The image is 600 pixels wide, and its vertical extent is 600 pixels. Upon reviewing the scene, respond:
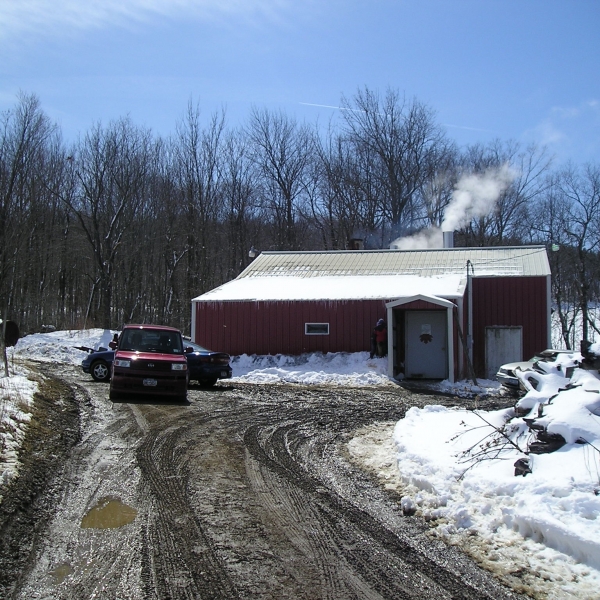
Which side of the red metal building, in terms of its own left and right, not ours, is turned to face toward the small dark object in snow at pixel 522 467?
front

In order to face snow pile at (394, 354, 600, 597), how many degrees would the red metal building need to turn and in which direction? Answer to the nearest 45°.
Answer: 0° — it already faces it

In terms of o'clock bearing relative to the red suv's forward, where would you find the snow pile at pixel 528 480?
The snow pile is roughly at 11 o'clock from the red suv.

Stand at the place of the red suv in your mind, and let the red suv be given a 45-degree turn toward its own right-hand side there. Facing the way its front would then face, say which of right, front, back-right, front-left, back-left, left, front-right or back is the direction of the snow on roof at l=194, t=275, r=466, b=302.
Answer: back

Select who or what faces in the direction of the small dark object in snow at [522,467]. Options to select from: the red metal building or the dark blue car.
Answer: the red metal building

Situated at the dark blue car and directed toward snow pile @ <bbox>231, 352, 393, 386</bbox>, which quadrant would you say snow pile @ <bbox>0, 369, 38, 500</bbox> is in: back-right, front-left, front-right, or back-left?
back-right

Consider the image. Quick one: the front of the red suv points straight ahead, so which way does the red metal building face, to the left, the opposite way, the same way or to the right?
the same way

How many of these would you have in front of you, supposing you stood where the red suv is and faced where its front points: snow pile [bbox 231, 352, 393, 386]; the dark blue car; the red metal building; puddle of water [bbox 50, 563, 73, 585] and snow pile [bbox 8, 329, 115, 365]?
1

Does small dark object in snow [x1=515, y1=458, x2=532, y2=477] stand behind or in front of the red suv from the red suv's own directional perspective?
in front

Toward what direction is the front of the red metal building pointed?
toward the camera

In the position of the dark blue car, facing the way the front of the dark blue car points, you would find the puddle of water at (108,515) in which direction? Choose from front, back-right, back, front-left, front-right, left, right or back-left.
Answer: back-left

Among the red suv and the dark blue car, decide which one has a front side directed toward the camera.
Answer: the red suv
